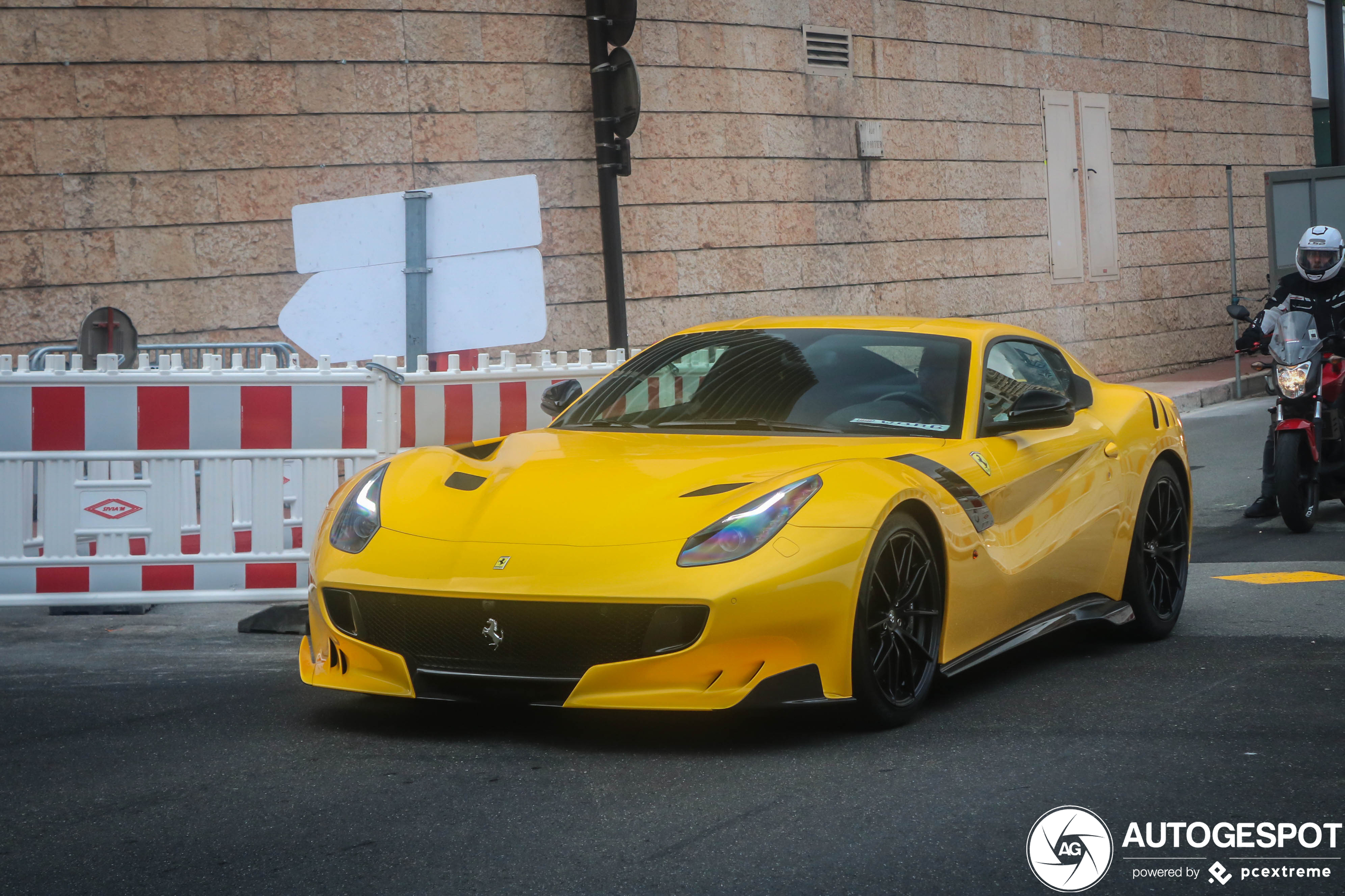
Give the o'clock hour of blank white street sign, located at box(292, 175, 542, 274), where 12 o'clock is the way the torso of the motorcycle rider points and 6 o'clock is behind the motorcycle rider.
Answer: The blank white street sign is roughly at 2 o'clock from the motorcycle rider.

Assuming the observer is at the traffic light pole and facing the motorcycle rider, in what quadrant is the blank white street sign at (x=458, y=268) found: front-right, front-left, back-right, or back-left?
back-right

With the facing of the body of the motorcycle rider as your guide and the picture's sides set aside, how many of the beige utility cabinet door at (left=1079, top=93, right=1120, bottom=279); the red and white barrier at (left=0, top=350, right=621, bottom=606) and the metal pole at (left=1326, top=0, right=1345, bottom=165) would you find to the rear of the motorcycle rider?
2

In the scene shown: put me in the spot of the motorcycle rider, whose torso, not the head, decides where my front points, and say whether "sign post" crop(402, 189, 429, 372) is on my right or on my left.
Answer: on my right

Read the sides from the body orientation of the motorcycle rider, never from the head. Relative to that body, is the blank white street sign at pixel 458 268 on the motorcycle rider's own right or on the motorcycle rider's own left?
on the motorcycle rider's own right

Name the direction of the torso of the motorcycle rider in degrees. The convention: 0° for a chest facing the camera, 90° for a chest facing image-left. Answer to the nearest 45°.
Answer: approximately 0°
